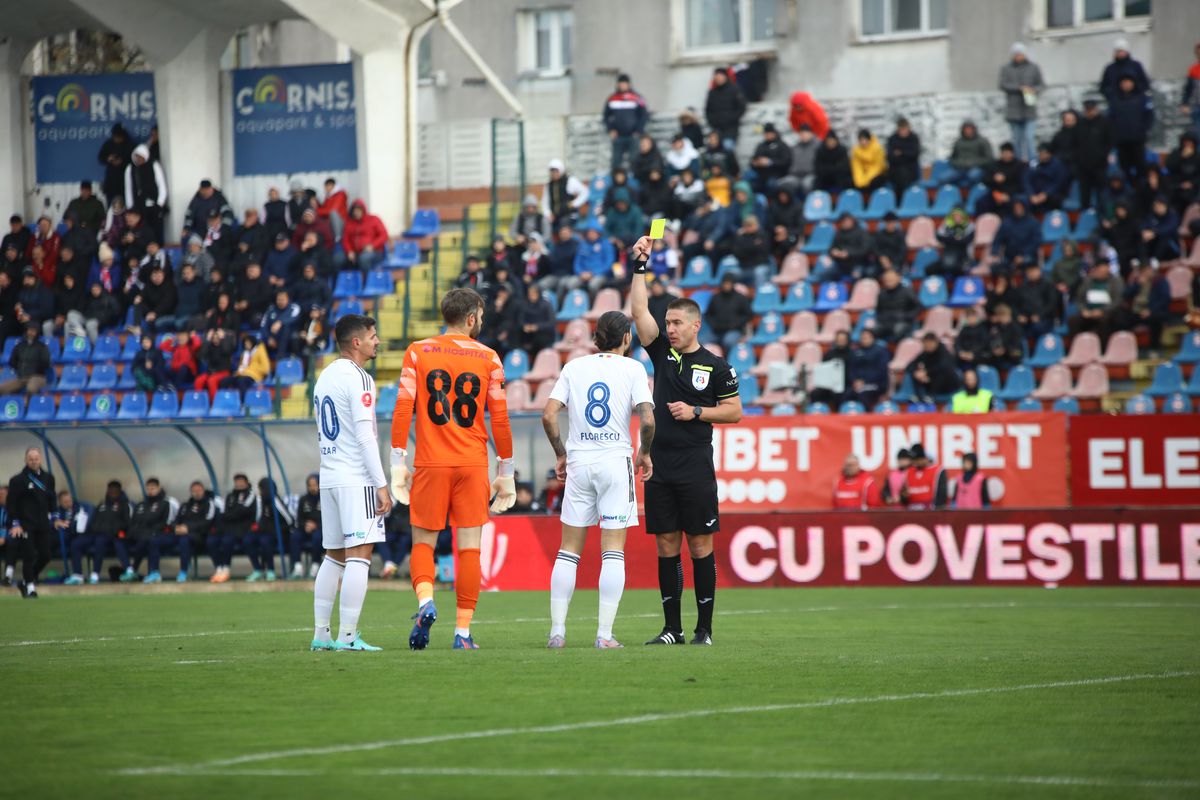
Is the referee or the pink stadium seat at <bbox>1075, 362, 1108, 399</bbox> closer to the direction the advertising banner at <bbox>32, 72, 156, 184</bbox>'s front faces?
the referee

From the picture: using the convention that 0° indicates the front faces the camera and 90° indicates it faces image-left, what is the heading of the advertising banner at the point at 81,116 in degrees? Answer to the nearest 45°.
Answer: approximately 0°

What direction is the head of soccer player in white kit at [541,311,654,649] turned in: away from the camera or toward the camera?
away from the camera

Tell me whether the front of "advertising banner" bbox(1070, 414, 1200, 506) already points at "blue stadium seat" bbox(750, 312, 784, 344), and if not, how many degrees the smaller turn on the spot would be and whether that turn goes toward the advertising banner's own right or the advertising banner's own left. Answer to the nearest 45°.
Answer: approximately 135° to the advertising banner's own right

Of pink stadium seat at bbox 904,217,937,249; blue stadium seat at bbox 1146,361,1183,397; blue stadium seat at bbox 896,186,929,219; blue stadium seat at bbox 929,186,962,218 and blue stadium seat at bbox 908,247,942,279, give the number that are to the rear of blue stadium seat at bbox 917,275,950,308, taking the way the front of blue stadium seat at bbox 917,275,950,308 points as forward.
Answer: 4

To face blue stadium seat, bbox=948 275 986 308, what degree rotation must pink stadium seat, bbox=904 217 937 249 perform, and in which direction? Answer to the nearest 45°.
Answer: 0° — it already faces it

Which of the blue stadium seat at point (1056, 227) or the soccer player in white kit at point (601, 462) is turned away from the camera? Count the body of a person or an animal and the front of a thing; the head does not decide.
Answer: the soccer player in white kit
